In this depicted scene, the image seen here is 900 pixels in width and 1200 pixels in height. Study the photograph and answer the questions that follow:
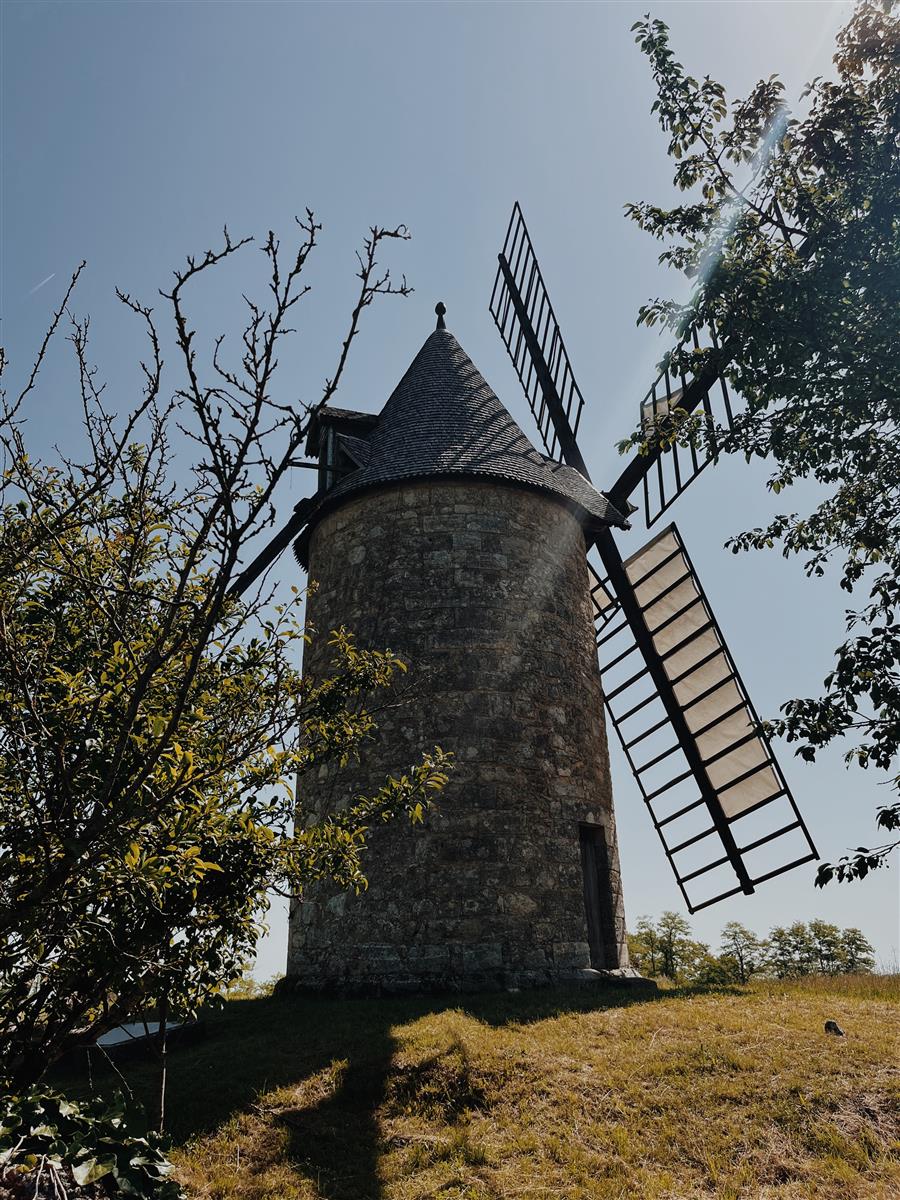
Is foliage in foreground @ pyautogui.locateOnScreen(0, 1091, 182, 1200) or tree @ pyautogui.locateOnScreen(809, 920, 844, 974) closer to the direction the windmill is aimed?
the tree

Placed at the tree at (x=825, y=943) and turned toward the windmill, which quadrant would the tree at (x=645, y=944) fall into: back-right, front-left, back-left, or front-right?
front-right

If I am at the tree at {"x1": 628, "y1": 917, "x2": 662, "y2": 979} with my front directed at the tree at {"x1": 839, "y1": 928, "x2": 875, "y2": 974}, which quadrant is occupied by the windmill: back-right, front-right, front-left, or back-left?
back-right

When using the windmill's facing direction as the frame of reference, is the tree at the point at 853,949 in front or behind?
in front

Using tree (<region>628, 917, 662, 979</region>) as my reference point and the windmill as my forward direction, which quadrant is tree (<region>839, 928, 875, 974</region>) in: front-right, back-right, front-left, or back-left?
back-left

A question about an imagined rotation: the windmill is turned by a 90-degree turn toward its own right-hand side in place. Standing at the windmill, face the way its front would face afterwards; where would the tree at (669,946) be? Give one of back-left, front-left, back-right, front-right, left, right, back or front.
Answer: back-left

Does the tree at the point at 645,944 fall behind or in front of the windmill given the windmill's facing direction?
in front
